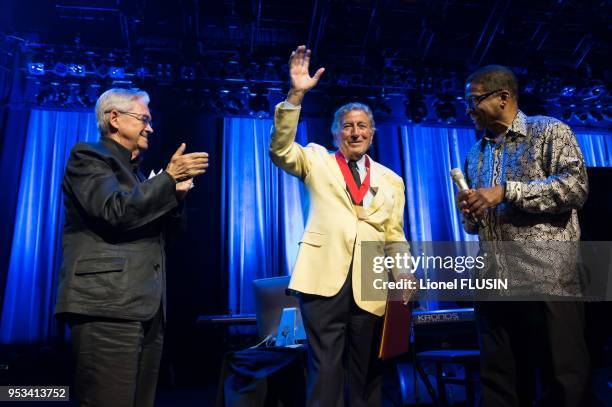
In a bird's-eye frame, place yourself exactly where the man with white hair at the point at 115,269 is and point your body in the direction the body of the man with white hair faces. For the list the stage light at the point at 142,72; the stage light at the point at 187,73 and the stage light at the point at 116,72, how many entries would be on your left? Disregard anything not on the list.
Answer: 3

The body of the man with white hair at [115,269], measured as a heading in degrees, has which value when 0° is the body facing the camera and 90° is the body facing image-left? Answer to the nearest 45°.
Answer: approximately 270°

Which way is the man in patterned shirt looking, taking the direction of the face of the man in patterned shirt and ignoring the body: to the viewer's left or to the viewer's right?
to the viewer's left

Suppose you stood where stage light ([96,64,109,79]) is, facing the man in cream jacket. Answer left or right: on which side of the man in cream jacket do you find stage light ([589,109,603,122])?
left

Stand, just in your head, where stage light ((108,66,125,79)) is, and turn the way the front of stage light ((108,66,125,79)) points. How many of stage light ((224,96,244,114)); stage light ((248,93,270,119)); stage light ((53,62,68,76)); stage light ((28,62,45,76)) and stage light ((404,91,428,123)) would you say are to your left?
3
